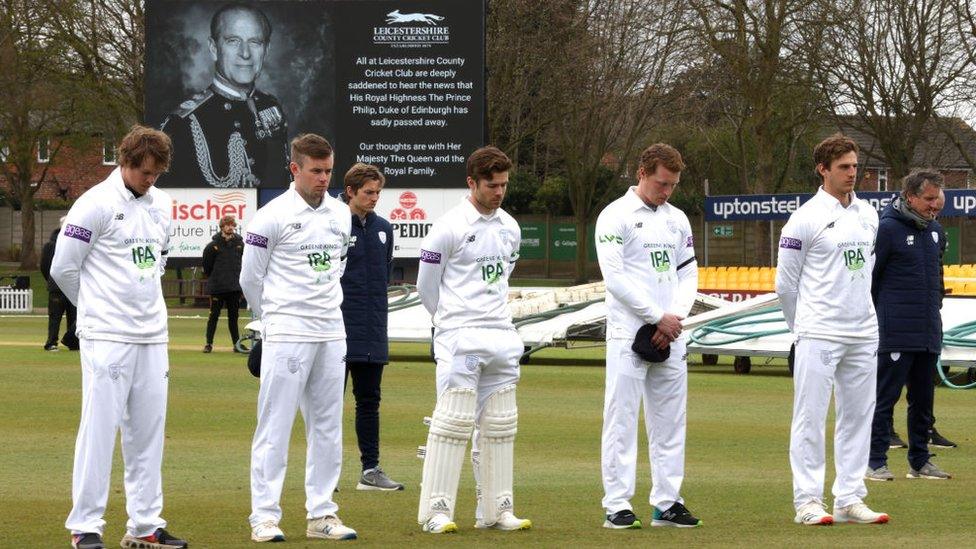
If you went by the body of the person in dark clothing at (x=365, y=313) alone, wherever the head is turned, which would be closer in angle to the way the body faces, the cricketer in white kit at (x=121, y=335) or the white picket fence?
the cricketer in white kit

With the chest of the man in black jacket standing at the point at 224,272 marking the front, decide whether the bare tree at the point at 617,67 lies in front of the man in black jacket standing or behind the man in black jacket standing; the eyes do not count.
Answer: behind

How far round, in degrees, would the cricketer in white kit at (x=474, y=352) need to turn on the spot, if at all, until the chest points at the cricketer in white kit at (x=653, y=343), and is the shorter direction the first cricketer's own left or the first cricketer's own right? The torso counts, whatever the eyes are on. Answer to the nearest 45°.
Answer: approximately 45° to the first cricketer's own left

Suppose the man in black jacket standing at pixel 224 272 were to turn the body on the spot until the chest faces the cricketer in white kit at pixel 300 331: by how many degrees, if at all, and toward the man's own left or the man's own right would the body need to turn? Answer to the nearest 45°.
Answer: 0° — they already face them

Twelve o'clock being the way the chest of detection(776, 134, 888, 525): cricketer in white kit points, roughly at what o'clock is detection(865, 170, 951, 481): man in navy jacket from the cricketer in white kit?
The man in navy jacket is roughly at 8 o'clock from the cricketer in white kit.

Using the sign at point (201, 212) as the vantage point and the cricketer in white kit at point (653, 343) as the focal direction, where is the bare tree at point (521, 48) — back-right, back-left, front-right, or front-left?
back-left

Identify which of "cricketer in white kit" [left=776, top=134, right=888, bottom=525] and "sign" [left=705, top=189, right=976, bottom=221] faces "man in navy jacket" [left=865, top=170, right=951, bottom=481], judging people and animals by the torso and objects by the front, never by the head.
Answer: the sign

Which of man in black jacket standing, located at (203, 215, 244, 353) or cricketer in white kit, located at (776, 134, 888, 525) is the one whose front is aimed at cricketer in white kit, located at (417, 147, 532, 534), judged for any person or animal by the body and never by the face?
the man in black jacket standing
